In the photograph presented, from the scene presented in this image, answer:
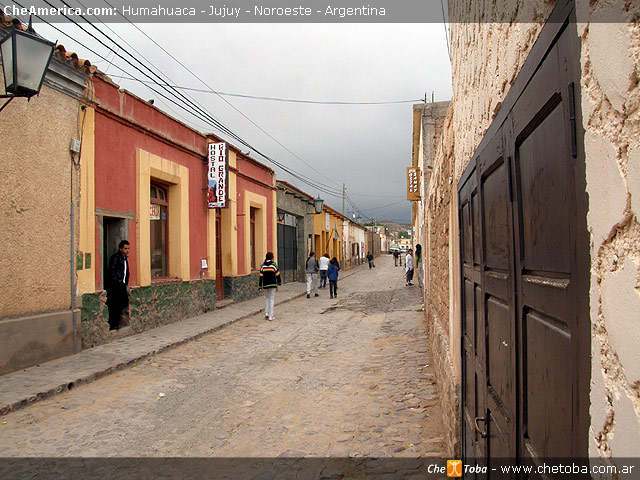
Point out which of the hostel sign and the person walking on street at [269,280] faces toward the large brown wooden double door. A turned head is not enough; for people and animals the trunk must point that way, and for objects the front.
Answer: the hostel sign

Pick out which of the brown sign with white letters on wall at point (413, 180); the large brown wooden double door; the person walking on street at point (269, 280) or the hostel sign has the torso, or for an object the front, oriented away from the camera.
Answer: the person walking on street

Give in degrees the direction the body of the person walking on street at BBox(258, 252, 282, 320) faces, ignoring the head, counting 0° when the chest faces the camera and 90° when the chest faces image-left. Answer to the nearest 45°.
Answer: approximately 180°

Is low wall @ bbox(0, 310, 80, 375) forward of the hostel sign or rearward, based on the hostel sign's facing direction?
forward

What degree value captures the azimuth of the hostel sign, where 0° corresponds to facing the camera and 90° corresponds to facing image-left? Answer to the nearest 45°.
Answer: approximately 0°

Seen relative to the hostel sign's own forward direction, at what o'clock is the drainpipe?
The drainpipe is roughly at 1 o'clock from the hostel sign.

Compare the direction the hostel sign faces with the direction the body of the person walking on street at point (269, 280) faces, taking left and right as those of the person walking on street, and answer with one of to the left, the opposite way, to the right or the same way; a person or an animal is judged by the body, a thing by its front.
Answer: the opposite way

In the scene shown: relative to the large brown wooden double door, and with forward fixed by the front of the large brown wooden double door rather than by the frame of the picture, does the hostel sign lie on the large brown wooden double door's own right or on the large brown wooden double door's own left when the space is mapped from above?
on the large brown wooden double door's own right

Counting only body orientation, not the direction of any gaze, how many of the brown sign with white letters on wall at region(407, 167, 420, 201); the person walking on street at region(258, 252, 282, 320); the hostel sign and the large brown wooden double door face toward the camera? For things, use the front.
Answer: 2

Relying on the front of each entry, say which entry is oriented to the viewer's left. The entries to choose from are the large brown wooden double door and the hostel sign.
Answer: the large brown wooden double door

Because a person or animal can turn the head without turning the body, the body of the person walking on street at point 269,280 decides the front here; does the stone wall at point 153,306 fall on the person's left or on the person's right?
on the person's left
